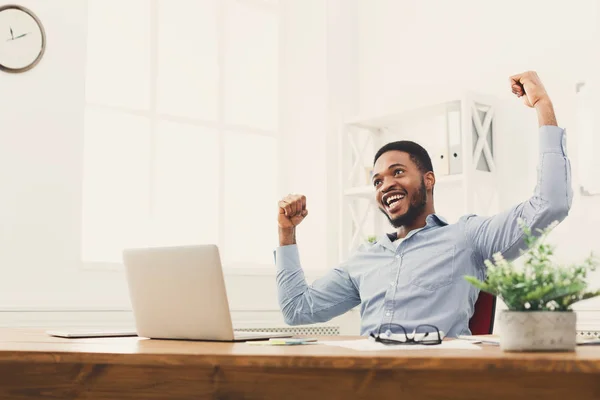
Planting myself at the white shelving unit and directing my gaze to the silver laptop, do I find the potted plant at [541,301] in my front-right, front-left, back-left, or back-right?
front-left

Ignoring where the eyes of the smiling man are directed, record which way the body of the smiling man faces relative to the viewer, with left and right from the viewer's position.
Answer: facing the viewer and to the left of the viewer

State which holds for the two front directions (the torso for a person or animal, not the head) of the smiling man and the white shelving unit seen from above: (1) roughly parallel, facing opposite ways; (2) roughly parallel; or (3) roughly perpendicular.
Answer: roughly parallel

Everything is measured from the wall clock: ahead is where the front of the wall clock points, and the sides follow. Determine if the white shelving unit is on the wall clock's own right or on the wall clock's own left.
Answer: on the wall clock's own left

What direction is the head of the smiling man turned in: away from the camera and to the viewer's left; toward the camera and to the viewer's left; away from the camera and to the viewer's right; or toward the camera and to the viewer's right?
toward the camera and to the viewer's left

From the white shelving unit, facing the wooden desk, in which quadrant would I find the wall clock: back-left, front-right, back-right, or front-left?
front-right

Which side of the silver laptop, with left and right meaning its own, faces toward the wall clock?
left

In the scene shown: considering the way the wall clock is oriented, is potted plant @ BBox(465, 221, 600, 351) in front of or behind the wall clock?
in front

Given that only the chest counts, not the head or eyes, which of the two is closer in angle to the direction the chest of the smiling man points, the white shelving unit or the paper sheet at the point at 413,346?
the paper sheet

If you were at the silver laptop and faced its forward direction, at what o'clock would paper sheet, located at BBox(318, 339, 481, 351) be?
The paper sheet is roughly at 3 o'clock from the silver laptop.

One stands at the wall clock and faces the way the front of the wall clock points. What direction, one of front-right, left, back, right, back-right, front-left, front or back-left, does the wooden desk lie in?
front

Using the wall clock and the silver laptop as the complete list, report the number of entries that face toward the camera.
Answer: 1

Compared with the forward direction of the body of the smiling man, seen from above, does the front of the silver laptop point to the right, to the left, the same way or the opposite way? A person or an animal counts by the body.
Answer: the opposite way

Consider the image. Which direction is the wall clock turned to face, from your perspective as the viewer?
facing the viewer

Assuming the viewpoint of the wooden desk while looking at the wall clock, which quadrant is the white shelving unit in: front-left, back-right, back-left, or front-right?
front-right

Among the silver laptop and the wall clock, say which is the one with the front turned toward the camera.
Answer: the wall clock

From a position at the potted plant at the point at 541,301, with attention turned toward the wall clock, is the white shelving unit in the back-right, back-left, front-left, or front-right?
front-right
